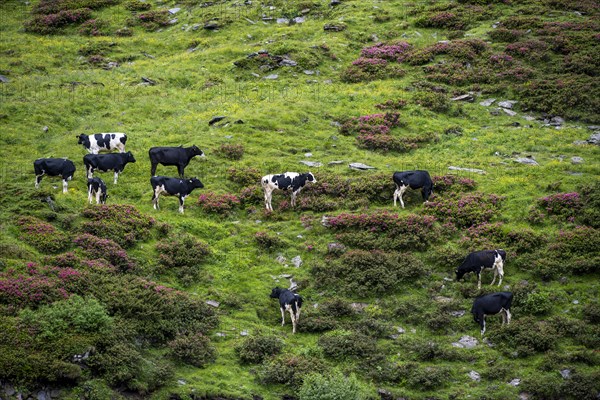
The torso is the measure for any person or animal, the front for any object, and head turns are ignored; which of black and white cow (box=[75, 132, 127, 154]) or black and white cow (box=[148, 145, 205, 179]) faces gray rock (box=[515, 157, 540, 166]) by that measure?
black and white cow (box=[148, 145, 205, 179])

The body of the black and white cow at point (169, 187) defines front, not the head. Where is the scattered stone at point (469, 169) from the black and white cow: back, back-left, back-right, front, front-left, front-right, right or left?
front

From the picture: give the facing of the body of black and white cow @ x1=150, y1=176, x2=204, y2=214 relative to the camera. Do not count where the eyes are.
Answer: to the viewer's right

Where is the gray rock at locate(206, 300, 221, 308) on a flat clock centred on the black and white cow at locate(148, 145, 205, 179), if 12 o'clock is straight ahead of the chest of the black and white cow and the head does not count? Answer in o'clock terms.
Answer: The gray rock is roughly at 3 o'clock from the black and white cow.

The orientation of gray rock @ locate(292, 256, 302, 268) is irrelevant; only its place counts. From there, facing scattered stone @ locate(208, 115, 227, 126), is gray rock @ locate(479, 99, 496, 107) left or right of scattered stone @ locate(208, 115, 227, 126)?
right

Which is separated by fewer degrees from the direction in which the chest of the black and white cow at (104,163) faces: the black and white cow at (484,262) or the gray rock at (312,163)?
the gray rock

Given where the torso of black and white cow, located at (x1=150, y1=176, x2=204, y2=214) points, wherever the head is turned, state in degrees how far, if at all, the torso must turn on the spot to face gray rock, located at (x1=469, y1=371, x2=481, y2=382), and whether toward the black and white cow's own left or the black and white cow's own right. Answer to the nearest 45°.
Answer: approximately 45° to the black and white cow's own right

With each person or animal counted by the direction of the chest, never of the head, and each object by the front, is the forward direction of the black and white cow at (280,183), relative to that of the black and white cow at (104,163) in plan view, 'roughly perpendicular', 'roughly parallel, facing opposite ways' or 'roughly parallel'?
roughly parallel

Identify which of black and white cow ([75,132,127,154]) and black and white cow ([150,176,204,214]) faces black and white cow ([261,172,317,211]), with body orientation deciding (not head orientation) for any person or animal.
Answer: black and white cow ([150,176,204,214])

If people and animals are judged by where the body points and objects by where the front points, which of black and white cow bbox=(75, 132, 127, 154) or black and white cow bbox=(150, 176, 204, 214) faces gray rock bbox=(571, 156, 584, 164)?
black and white cow bbox=(150, 176, 204, 214)

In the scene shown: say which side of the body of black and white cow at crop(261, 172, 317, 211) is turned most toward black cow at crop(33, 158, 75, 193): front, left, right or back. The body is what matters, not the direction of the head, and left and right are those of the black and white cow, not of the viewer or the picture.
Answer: back

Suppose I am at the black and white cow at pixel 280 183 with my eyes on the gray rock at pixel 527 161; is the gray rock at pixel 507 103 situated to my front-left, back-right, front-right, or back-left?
front-left

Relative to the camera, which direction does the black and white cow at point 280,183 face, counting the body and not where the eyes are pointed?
to the viewer's right

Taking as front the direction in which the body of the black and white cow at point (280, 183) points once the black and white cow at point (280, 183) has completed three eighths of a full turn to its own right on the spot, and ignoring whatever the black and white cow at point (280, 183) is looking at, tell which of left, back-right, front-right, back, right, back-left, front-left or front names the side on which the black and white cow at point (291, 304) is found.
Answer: front-left

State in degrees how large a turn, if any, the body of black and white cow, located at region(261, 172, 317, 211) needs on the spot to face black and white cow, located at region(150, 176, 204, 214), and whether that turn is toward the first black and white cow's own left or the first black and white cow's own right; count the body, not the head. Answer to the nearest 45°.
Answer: approximately 180°

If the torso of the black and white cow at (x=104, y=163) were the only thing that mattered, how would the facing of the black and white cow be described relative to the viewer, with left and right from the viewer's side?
facing to the right of the viewer

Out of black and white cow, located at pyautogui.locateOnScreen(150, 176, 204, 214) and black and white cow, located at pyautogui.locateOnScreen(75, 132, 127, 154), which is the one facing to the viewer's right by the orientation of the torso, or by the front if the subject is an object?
black and white cow, located at pyautogui.locateOnScreen(150, 176, 204, 214)

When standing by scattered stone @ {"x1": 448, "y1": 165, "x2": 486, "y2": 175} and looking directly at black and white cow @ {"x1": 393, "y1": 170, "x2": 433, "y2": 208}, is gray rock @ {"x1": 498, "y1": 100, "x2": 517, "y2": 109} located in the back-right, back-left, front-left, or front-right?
back-right

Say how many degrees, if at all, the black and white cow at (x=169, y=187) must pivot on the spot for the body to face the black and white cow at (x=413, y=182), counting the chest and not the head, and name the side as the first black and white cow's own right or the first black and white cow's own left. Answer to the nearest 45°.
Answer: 0° — it already faces it
